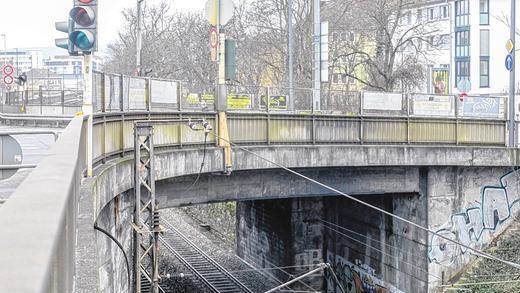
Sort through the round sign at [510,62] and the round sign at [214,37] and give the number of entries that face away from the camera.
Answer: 0

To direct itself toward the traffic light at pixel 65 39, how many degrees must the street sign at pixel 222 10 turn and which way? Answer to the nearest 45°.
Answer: approximately 180°

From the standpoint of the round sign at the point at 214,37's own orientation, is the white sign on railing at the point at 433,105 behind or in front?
behind

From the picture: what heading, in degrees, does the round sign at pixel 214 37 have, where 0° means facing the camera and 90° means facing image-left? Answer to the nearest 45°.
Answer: approximately 45°

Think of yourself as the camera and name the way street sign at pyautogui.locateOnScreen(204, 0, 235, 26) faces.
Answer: facing away from the viewer
